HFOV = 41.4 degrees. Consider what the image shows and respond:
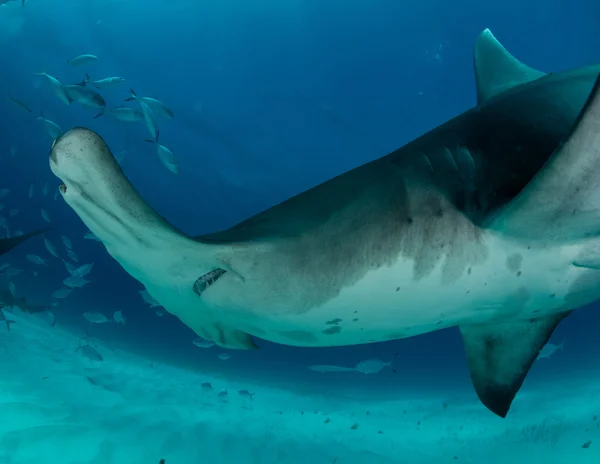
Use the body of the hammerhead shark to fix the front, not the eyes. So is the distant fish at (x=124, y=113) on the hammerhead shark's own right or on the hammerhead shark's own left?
on the hammerhead shark's own right

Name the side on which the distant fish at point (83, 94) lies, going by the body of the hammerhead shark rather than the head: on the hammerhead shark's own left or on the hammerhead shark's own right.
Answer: on the hammerhead shark's own right

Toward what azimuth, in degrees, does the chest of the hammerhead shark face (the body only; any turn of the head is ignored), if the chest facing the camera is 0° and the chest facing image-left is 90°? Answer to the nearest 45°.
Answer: approximately 90°
